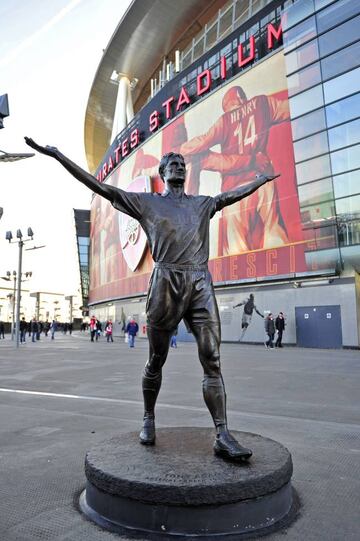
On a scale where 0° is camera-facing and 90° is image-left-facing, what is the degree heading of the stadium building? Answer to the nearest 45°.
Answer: approximately 45°

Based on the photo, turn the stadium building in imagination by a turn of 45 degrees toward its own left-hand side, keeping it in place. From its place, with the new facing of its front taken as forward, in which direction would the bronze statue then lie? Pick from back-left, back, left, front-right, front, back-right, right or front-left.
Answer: front
